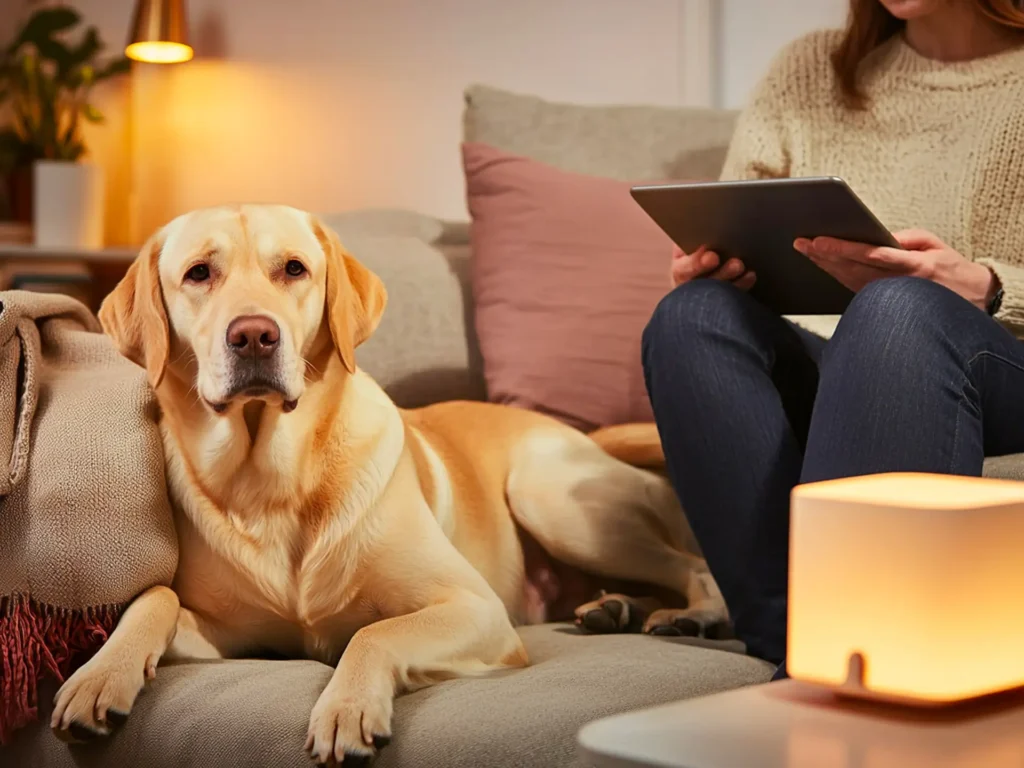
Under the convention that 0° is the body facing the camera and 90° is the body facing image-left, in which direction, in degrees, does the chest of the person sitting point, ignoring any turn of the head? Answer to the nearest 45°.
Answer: approximately 45°

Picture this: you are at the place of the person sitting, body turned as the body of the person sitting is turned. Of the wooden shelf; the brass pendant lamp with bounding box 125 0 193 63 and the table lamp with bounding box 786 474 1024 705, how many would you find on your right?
2

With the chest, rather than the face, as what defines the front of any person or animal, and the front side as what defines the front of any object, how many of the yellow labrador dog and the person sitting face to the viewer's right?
0

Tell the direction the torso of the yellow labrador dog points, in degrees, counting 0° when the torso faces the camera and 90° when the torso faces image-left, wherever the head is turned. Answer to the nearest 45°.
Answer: approximately 45°

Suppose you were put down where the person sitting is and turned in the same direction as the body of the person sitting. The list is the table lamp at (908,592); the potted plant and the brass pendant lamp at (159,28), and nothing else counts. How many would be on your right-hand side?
2

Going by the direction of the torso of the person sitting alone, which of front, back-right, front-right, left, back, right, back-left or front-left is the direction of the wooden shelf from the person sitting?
right

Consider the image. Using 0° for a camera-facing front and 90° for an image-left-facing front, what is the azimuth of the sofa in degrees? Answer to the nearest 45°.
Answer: approximately 0°

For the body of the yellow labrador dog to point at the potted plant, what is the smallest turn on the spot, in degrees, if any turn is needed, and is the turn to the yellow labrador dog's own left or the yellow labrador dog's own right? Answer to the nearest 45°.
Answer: approximately 135° to the yellow labrador dog's own right

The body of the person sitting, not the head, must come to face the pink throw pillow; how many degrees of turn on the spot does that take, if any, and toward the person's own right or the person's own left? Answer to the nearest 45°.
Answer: approximately 90° to the person's own right

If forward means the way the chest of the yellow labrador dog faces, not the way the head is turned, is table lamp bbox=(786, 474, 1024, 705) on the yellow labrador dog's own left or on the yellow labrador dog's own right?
on the yellow labrador dog's own left
